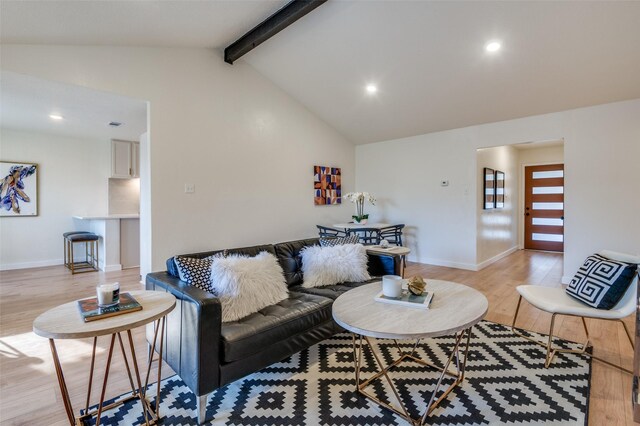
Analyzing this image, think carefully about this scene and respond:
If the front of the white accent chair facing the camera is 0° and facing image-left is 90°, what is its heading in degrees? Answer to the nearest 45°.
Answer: approximately 45°

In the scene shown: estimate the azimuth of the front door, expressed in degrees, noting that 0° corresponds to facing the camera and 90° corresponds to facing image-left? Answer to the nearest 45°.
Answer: approximately 0°

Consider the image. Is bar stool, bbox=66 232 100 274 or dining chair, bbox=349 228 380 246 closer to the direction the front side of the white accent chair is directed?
the bar stool

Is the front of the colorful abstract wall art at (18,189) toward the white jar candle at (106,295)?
yes

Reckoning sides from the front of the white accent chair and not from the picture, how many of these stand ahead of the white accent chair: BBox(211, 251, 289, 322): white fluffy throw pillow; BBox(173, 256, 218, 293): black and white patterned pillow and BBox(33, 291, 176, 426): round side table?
3

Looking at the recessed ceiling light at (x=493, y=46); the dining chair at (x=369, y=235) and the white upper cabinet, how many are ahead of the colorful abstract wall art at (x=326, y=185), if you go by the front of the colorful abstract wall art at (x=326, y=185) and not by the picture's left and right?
2

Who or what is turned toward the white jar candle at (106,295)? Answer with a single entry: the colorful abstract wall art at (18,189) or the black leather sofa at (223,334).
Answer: the colorful abstract wall art

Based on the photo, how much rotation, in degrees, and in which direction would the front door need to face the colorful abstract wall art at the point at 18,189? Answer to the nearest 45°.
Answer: approximately 45° to its right

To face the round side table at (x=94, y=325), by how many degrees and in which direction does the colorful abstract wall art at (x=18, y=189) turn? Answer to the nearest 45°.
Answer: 0° — it already faces it

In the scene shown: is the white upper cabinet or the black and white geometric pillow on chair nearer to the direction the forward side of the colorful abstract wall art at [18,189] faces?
the black and white geometric pillow on chair

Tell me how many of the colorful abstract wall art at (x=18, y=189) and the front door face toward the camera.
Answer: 2

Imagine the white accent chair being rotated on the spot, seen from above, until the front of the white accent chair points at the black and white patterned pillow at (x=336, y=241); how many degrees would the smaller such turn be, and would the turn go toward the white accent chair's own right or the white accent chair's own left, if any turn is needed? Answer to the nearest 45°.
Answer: approximately 45° to the white accent chair's own right

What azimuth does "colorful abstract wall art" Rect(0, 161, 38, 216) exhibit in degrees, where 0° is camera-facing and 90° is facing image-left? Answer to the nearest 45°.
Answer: approximately 0°

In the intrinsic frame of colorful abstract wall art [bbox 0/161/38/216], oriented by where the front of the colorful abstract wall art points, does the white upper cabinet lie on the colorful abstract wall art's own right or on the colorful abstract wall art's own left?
on the colorful abstract wall art's own left
